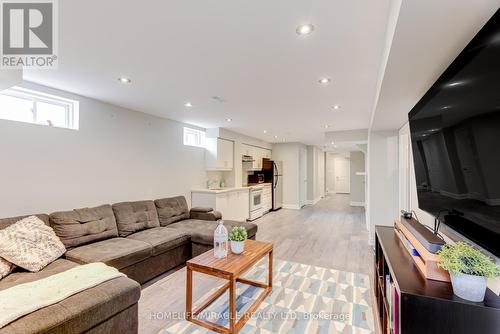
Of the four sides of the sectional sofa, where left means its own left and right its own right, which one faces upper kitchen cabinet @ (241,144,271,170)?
left

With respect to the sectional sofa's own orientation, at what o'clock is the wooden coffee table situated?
The wooden coffee table is roughly at 12 o'clock from the sectional sofa.

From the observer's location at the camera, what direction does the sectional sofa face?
facing the viewer and to the right of the viewer

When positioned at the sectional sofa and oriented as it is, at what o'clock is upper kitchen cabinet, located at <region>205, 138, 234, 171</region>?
The upper kitchen cabinet is roughly at 9 o'clock from the sectional sofa.

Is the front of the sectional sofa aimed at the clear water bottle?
yes

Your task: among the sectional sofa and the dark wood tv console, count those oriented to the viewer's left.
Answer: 1

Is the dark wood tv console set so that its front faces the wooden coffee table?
yes

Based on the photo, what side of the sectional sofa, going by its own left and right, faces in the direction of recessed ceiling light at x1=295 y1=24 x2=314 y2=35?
front

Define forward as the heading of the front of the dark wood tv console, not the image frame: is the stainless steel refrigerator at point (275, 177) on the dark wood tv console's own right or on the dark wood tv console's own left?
on the dark wood tv console's own right

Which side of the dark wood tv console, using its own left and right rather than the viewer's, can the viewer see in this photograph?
left

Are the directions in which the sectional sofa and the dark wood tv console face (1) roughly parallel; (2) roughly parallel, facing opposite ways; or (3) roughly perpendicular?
roughly parallel, facing opposite ways

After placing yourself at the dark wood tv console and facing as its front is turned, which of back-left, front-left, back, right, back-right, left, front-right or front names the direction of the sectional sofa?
front

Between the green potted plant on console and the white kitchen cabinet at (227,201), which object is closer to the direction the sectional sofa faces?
the green potted plant on console

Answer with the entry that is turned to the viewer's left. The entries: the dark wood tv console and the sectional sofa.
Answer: the dark wood tv console

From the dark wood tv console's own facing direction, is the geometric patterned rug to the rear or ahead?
ahead

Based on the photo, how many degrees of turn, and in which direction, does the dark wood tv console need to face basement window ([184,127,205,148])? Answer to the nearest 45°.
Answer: approximately 45° to its right

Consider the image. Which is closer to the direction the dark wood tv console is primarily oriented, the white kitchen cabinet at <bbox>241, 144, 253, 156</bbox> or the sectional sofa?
the sectional sofa
